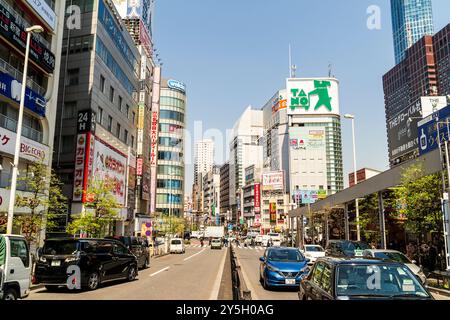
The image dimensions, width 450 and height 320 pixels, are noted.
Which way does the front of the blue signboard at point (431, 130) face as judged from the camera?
facing the viewer and to the left of the viewer

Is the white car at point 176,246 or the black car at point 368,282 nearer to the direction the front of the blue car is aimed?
the black car

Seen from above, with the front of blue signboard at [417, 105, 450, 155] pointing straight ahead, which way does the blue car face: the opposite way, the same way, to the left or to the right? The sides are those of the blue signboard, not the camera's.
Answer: to the left

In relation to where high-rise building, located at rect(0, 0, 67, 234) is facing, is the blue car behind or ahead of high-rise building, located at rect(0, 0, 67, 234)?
ahead

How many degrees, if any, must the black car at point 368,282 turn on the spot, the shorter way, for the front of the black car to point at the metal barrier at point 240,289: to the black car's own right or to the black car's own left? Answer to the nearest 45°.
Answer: approximately 135° to the black car's own right

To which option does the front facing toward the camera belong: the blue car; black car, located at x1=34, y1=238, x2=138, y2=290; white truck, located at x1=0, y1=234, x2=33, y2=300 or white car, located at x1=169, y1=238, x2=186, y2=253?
the blue car

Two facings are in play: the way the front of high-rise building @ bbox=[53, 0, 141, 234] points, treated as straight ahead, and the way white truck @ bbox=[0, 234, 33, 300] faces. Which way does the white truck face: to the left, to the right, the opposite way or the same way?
to the left

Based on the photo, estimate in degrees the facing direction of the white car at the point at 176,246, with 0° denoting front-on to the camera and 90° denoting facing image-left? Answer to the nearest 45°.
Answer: approximately 180°

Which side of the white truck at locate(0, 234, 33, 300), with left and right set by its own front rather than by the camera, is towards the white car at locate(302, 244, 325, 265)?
front

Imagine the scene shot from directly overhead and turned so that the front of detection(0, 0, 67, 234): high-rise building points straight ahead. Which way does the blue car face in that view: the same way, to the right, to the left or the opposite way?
to the right

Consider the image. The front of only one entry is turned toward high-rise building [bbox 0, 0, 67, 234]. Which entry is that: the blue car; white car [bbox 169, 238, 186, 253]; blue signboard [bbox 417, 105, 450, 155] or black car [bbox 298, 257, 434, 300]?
the blue signboard

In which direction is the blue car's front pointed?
toward the camera

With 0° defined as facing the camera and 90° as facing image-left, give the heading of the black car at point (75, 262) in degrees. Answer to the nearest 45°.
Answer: approximately 225°

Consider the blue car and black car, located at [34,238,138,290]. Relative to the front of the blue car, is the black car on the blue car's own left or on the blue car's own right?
on the blue car's own right
